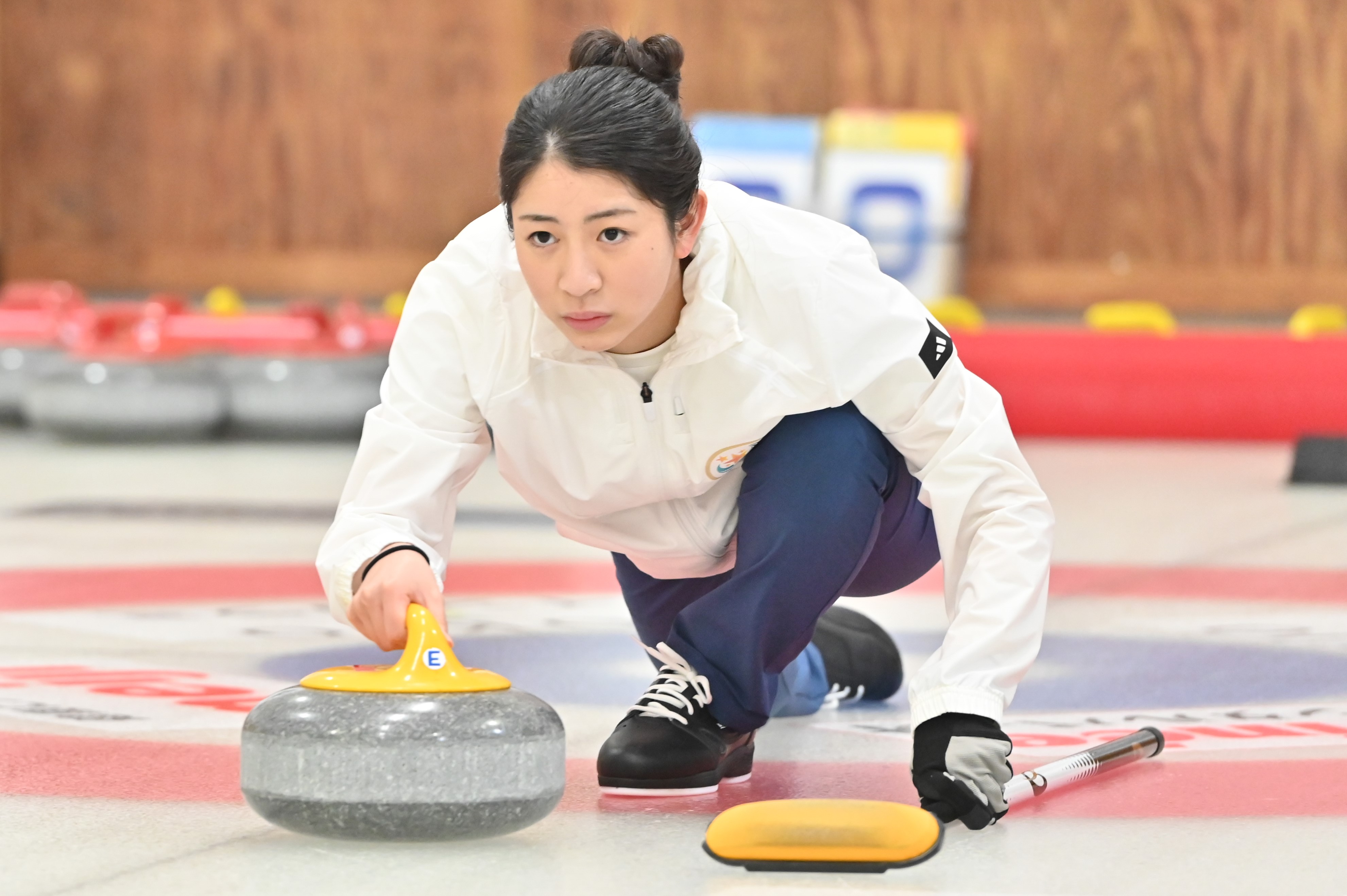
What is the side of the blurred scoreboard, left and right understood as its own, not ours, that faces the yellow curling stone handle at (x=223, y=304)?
right

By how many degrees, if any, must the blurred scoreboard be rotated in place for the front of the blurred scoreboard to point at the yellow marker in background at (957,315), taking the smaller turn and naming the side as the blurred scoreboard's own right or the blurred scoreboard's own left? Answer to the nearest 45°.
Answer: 0° — it already faces it

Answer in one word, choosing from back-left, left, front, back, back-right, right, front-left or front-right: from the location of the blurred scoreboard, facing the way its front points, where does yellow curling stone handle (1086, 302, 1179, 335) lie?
front-left

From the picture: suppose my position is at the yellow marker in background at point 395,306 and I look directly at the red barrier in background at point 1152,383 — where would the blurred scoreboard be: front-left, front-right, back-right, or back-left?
front-left

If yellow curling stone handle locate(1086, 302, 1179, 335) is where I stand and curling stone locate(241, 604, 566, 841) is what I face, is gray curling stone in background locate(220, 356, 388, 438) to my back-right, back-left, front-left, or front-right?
front-right

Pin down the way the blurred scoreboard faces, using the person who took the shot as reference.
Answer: facing the viewer

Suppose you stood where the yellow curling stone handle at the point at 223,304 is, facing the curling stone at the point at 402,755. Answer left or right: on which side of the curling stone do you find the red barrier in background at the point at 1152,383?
left

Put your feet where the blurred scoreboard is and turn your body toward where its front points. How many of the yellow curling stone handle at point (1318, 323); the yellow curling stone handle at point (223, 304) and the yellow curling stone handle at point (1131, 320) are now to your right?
1

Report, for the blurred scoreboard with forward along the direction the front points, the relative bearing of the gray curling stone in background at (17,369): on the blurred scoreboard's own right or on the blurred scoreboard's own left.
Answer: on the blurred scoreboard's own right

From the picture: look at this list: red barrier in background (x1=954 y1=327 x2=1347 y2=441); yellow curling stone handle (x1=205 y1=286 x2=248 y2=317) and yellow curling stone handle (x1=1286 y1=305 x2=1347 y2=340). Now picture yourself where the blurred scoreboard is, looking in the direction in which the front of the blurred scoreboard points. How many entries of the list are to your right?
1

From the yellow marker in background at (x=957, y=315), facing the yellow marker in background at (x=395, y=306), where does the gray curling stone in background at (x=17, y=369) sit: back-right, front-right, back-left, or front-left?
front-left

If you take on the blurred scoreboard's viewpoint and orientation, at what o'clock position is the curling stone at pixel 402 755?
The curling stone is roughly at 12 o'clock from the blurred scoreboard.

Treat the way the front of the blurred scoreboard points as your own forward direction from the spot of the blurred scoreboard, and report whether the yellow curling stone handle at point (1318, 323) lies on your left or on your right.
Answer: on your left

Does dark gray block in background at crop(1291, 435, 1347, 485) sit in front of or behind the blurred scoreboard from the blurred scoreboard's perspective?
in front

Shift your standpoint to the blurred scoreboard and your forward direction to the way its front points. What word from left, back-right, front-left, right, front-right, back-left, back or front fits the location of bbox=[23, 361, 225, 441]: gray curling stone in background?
front-right

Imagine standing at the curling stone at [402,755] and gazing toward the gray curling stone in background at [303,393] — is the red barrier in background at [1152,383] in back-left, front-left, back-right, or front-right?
front-right

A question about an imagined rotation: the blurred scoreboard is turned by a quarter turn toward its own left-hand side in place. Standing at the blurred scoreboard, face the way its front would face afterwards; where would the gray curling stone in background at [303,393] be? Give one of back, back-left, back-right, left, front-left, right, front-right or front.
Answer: back-right
